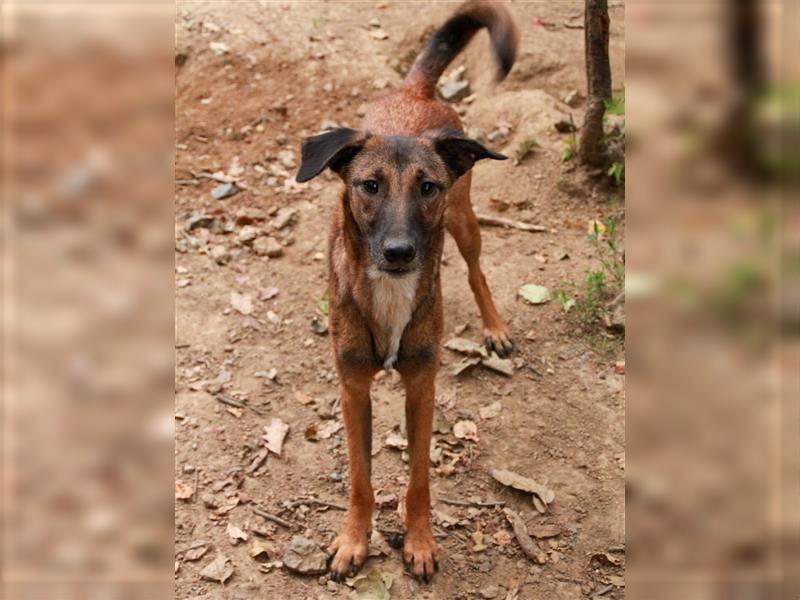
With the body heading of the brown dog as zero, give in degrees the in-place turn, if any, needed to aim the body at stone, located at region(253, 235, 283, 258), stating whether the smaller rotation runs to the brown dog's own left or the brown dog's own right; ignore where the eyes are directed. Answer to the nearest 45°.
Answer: approximately 180°

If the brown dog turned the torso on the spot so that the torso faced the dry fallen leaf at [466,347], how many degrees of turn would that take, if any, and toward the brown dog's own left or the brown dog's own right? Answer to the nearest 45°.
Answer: approximately 180°

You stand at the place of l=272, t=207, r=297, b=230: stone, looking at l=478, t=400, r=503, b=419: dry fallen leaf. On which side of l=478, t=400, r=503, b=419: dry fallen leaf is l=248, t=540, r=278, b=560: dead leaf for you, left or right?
right

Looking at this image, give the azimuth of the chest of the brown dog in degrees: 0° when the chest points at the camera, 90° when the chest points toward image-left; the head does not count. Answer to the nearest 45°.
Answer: approximately 0°

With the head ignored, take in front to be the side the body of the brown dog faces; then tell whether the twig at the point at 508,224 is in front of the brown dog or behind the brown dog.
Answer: behind

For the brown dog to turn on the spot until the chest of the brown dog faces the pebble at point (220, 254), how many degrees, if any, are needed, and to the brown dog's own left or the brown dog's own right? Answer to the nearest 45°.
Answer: approximately 135° to the brown dog's own right

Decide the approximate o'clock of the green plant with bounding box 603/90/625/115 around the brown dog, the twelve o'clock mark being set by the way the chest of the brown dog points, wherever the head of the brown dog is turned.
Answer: The green plant is roughly at 7 o'clock from the brown dog.
